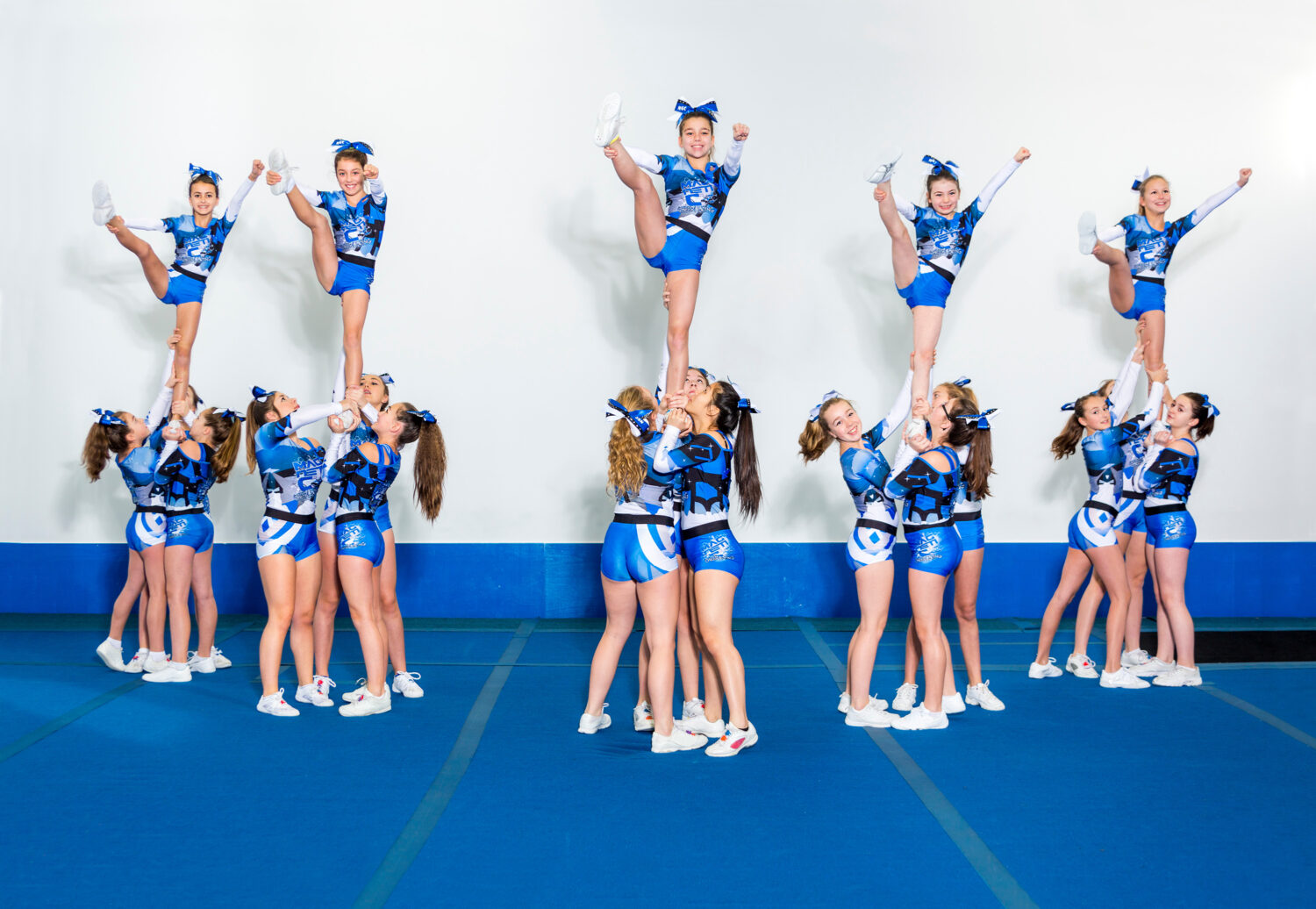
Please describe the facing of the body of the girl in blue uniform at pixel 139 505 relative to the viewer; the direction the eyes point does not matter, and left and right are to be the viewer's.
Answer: facing to the right of the viewer

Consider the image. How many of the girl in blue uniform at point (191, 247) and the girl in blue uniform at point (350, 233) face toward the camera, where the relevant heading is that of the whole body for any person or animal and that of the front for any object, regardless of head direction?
2

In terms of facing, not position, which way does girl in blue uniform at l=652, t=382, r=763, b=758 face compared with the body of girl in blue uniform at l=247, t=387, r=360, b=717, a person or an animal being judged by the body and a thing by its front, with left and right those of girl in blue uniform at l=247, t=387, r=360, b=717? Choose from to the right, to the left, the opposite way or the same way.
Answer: the opposite way

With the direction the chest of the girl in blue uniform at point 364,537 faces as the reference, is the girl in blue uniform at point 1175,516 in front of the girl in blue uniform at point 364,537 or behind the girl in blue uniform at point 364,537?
behind

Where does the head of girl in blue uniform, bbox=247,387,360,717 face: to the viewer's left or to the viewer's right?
to the viewer's right

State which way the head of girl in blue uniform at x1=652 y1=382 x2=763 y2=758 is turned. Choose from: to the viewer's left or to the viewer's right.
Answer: to the viewer's left

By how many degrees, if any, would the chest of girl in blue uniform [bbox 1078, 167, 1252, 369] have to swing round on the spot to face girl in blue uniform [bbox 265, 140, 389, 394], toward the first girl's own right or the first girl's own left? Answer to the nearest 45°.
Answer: approximately 45° to the first girl's own right

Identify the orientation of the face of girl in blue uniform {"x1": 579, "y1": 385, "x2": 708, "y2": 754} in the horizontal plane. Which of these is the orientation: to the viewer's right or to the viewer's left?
to the viewer's right

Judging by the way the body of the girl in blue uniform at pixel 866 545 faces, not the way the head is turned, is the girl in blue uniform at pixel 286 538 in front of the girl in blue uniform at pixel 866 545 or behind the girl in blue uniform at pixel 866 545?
behind

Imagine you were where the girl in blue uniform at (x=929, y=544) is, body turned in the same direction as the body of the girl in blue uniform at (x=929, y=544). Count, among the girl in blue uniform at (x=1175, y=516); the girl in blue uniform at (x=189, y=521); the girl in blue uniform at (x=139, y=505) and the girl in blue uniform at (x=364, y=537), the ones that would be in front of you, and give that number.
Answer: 3

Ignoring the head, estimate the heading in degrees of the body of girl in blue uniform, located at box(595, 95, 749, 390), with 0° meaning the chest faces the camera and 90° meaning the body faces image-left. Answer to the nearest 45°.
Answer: approximately 0°

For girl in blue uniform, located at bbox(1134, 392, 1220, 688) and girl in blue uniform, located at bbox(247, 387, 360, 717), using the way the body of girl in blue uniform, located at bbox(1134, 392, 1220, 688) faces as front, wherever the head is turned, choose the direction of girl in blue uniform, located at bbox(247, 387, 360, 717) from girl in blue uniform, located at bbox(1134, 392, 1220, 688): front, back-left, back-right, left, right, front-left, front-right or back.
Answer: front-left
